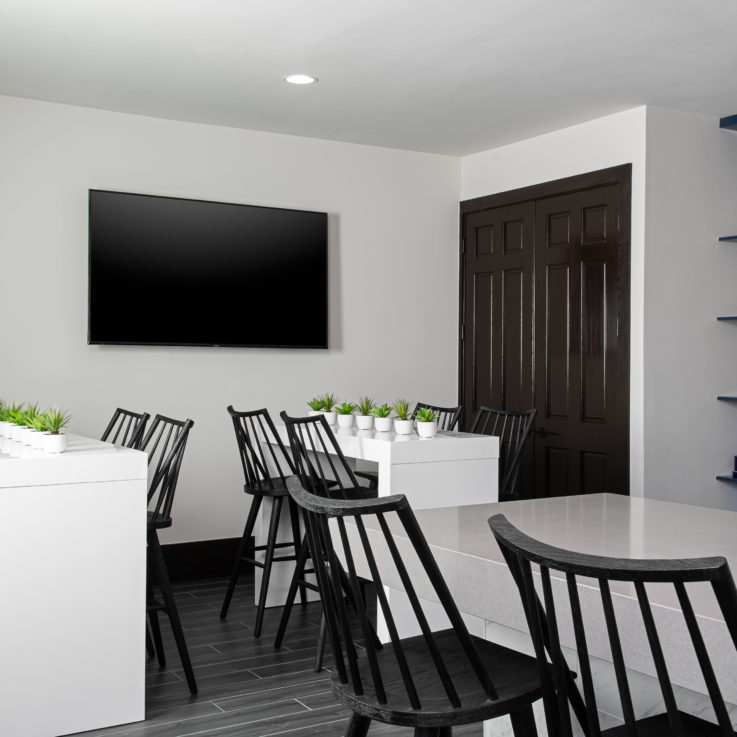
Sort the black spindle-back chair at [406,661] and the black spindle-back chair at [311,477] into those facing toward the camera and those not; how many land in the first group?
0

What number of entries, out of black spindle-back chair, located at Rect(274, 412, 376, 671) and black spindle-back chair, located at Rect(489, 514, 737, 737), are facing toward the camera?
0

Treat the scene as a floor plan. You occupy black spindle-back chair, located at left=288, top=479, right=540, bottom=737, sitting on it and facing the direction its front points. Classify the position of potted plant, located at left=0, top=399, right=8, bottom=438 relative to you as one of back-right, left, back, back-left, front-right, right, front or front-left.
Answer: left

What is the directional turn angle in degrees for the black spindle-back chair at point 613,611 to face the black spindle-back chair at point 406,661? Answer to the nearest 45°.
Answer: approximately 90° to its left

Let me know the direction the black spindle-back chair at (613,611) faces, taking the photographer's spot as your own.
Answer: facing away from the viewer and to the right of the viewer

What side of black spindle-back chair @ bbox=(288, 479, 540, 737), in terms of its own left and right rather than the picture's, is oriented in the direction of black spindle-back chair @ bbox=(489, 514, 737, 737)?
right

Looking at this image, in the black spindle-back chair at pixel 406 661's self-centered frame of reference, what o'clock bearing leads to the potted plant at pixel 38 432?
The potted plant is roughly at 9 o'clock from the black spindle-back chair.

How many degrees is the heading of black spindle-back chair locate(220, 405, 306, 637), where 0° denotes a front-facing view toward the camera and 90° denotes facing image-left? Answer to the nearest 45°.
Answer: approximately 225°
